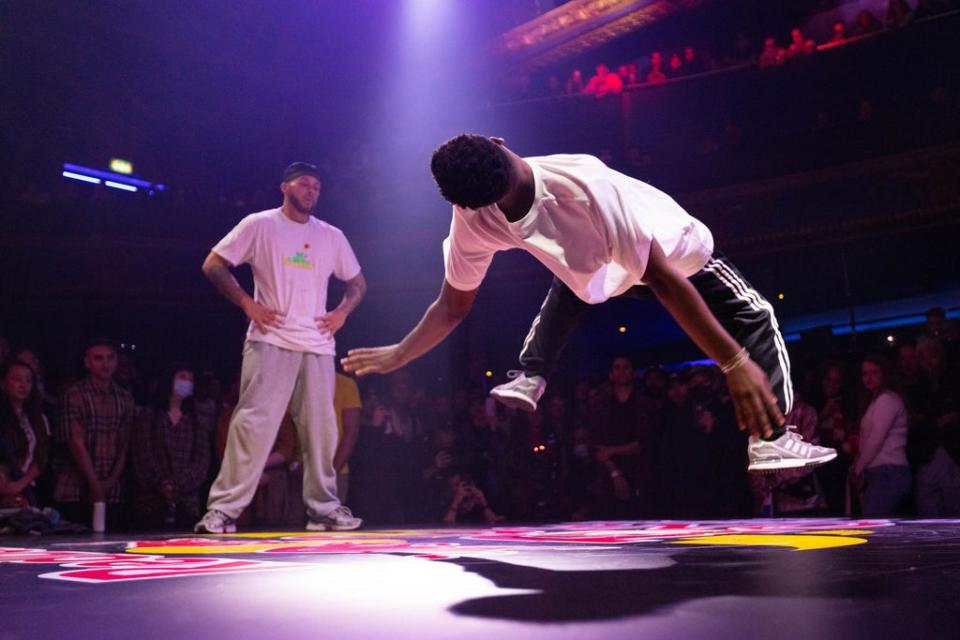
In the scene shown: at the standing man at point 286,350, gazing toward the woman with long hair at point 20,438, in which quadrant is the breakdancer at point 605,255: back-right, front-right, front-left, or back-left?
back-left

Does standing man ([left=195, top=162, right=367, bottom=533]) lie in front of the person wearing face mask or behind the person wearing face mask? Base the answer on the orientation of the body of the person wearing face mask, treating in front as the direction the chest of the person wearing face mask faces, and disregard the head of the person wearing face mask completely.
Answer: in front

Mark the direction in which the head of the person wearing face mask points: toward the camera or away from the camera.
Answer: toward the camera

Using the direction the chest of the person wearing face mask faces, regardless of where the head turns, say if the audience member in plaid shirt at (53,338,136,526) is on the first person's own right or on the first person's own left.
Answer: on the first person's own right

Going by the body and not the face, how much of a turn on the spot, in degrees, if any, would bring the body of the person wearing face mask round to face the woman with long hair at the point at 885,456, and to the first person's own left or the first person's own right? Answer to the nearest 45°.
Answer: approximately 45° to the first person's own left

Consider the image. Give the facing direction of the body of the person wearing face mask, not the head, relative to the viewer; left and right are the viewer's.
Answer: facing the viewer

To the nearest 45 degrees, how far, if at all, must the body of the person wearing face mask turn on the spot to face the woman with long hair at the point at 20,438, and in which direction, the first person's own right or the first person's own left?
approximately 45° to the first person's own right

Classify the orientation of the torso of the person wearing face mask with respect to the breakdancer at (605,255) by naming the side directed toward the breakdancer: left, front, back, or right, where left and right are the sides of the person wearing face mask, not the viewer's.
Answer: front

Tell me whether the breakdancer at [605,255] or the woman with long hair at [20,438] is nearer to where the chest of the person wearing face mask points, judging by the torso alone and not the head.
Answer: the breakdancer

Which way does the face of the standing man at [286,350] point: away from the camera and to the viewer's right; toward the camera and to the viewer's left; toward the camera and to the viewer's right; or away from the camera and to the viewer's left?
toward the camera and to the viewer's right
